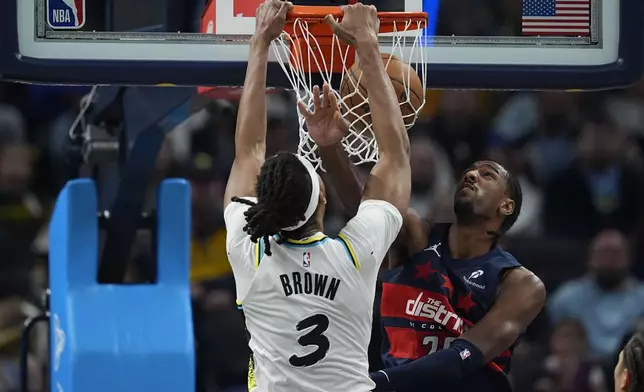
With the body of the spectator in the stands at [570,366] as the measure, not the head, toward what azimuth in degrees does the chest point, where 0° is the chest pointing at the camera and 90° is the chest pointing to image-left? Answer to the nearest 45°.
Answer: approximately 0°

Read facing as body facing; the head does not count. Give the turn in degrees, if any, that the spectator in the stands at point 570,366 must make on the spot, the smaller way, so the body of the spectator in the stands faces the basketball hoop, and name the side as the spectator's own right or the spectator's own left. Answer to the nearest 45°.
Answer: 0° — they already face it

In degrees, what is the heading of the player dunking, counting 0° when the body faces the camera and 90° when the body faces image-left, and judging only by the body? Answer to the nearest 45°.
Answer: approximately 180°

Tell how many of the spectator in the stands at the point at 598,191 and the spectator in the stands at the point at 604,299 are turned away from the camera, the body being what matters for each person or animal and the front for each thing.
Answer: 0

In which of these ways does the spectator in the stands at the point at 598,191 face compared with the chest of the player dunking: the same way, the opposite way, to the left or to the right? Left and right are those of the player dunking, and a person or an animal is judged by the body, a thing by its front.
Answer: the opposite way

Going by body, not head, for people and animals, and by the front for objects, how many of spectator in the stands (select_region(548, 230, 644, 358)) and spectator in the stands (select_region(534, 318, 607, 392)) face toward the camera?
2
